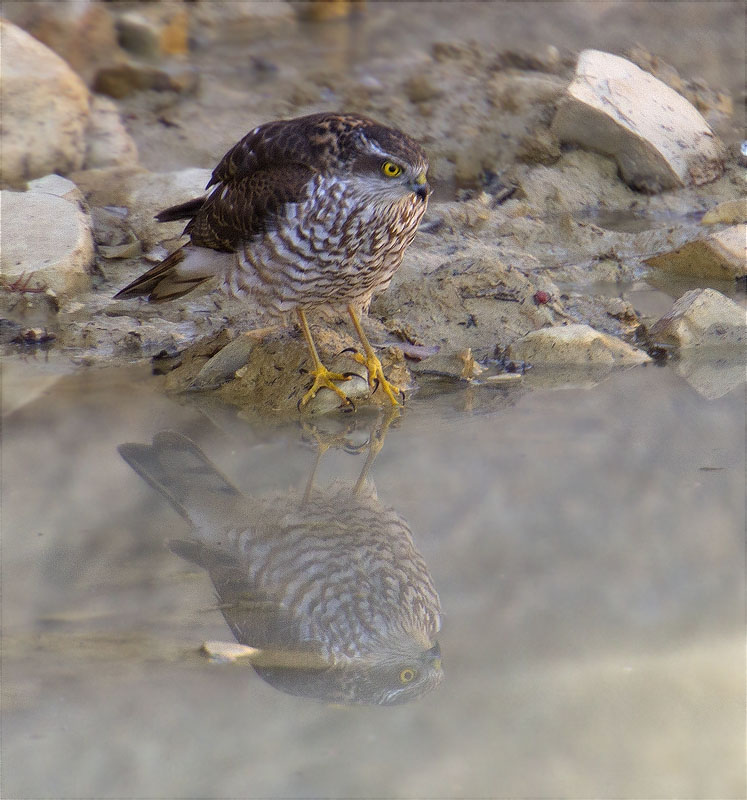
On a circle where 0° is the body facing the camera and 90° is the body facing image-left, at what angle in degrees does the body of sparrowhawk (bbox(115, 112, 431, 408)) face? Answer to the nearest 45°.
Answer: approximately 315°

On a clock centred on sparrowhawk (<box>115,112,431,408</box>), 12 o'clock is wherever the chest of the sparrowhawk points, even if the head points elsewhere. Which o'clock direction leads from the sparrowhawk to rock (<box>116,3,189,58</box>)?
The rock is roughly at 7 o'clock from the sparrowhawk.

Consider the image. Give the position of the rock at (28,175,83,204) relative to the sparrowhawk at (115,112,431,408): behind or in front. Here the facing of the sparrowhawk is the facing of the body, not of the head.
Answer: behind

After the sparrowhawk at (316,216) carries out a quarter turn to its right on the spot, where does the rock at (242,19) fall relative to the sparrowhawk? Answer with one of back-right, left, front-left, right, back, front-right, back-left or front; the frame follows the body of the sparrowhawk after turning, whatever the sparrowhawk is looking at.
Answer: back-right

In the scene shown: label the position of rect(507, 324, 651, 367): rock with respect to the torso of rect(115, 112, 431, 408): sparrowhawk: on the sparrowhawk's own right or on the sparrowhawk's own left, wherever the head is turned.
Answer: on the sparrowhawk's own left

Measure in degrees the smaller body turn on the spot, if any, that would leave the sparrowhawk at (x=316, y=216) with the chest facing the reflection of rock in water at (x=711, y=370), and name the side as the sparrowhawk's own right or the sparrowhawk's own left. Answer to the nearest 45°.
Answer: approximately 45° to the sparrowhawk's own left

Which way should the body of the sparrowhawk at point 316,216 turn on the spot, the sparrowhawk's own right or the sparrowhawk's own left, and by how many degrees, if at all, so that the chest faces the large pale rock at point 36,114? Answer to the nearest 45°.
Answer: approximately 180°

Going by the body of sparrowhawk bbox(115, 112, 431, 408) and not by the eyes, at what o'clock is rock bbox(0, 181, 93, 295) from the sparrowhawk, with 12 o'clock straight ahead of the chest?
The rock is roughly at 6 o'clock from the sparrowhawk.

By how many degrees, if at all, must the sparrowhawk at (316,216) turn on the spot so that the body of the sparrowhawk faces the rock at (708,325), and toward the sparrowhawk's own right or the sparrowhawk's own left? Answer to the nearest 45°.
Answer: approximately 45° to the sparrowhawk's own left

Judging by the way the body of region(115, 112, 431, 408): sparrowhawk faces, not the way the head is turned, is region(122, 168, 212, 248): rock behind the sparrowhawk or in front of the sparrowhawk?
behind

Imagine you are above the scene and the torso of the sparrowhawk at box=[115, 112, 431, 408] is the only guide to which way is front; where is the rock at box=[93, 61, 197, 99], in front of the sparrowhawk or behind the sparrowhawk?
behind

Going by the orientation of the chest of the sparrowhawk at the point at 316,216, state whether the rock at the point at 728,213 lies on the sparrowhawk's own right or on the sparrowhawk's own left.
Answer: on the sparrowhawk's own left
